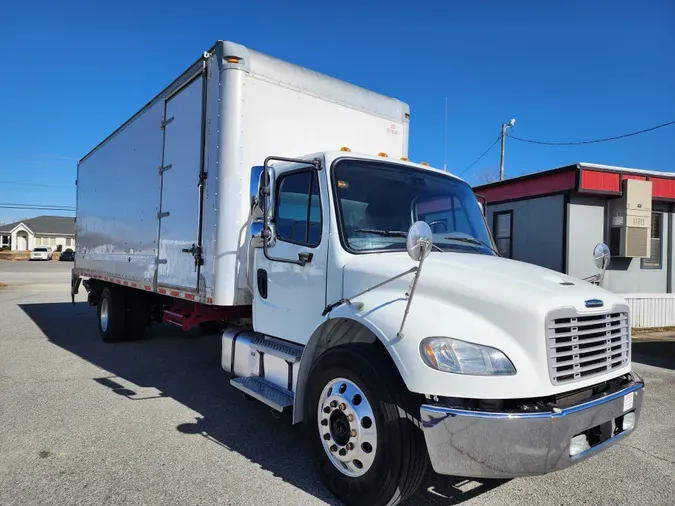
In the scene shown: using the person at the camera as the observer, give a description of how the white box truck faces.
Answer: facing the viewer and to the right of the viewer
